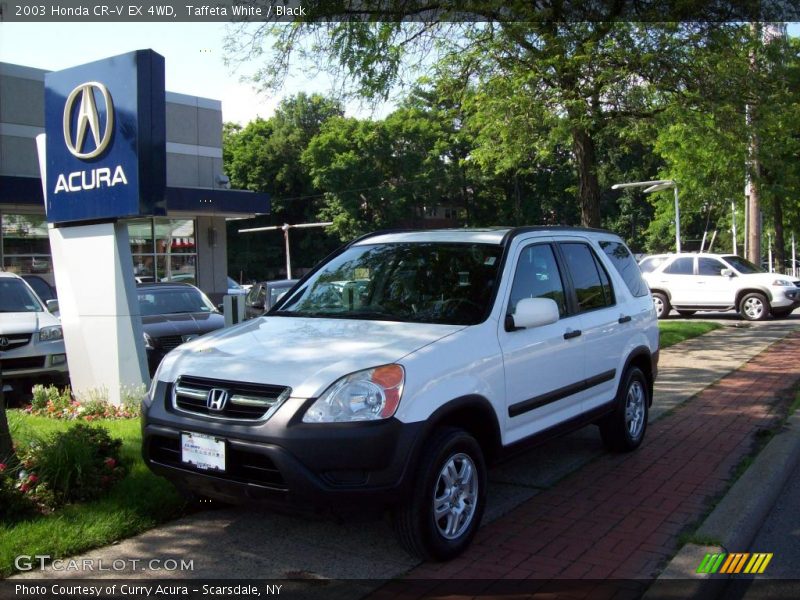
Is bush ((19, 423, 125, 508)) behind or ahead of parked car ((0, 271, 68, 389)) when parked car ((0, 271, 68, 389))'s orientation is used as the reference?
ahead

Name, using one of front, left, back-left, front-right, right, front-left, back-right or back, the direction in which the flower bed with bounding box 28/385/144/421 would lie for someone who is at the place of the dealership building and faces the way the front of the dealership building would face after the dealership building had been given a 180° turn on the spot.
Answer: back-left

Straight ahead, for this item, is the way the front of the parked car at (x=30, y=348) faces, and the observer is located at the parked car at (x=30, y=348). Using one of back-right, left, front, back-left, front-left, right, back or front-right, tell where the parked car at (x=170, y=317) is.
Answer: back-left

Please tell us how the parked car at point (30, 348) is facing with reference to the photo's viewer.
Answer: facing the viewer

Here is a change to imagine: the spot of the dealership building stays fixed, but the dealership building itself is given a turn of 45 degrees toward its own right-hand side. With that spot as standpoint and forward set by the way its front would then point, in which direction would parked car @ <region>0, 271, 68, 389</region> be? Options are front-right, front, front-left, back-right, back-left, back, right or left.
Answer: front

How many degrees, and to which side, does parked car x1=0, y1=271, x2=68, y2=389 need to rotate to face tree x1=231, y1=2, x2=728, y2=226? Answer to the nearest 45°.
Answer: approximately 90° to its left

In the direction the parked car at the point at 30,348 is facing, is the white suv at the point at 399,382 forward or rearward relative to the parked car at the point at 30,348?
forward

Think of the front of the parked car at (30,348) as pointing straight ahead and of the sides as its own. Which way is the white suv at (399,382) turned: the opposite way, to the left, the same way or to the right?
to the right

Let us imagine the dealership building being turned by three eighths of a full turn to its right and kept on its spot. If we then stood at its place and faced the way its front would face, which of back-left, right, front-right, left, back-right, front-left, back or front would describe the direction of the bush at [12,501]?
left

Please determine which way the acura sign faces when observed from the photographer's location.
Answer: facing the viewer and to the left of the viewer

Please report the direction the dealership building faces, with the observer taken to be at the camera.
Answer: facing the viewer and to the right of the viewer
